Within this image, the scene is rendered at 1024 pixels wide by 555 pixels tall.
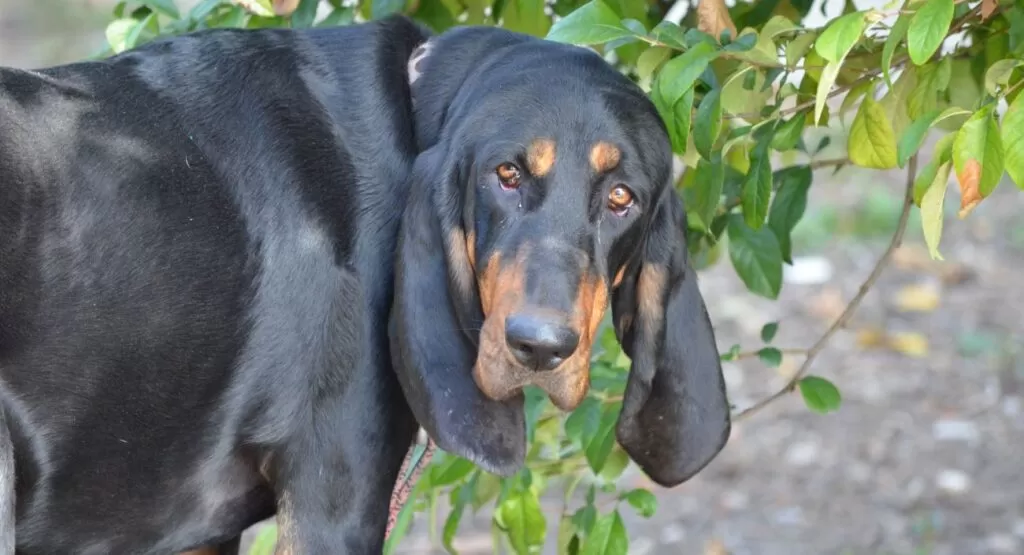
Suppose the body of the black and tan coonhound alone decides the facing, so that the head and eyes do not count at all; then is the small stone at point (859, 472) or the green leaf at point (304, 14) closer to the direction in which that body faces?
the small stone

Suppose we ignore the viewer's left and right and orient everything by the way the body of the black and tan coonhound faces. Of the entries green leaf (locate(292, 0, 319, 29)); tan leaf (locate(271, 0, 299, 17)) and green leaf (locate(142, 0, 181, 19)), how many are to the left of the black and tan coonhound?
3

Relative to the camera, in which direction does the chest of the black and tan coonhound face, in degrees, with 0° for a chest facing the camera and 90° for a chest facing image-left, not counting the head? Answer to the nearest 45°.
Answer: approximately 270°

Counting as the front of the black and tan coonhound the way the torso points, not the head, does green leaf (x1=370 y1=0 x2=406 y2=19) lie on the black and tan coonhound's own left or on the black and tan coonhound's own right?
on the black and tan coonhound's own left

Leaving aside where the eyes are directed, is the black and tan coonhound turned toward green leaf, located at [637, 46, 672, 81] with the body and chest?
yes
